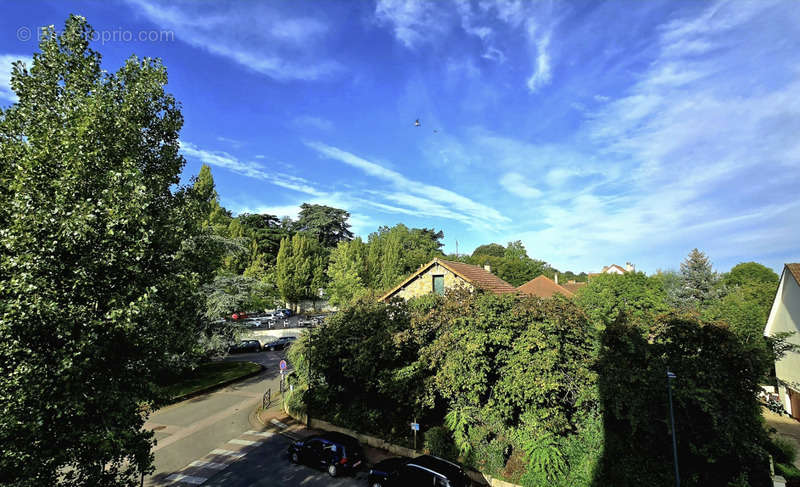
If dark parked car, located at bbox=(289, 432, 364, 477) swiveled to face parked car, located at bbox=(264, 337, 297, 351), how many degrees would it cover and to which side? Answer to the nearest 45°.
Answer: approximately 45° to its right

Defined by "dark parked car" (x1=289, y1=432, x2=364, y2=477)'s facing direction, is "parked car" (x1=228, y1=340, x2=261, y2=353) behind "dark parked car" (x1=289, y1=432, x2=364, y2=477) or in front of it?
in front

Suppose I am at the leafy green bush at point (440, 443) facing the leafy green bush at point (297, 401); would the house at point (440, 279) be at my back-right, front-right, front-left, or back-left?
front-right

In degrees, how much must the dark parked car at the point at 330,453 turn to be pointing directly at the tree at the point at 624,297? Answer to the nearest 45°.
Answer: approximately 135° to its right

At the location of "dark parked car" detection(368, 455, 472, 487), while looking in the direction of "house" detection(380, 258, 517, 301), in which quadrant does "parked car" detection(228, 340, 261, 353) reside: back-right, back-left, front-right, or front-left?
front-left

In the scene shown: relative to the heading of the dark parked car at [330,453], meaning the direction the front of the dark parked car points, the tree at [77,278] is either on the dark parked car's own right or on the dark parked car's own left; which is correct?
on the dark parked car's own left

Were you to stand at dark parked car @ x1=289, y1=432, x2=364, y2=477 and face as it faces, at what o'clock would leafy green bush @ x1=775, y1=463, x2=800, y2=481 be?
The leafy green bush is roughly at 5 o'clock from the dark parked car.

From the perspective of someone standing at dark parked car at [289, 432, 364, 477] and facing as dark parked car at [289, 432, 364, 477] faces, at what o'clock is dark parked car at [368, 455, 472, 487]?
dark parked car at [368, 455, 472, 487] is roughly at 6 o'clock from dark parked car at [289, 432, 364, 477].

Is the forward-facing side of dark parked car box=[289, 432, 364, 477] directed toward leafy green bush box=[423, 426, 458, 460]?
no

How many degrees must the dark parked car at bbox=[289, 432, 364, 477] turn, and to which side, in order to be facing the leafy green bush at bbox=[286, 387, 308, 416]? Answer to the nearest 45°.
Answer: approximately 45° to its right

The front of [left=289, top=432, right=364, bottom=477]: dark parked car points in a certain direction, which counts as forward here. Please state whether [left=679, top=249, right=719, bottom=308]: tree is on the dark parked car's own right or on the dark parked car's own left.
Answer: on the dark parked car's own right

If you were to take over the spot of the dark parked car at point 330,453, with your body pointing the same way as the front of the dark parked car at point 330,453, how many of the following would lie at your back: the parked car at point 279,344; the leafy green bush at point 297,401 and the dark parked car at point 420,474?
1

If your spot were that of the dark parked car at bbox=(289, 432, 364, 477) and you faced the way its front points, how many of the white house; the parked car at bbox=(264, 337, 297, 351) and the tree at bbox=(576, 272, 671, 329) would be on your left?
0

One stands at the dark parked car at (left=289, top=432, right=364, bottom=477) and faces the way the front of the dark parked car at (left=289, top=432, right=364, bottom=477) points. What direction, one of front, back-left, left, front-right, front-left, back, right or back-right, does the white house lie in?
back-right

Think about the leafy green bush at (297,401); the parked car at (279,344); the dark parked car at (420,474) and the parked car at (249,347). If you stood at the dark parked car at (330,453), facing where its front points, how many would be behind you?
1

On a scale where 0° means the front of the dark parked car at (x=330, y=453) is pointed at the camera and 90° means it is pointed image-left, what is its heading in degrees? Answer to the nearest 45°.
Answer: approximately 135°

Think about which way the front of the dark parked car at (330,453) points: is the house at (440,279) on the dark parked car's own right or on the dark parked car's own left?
on the dark parked car's own right
